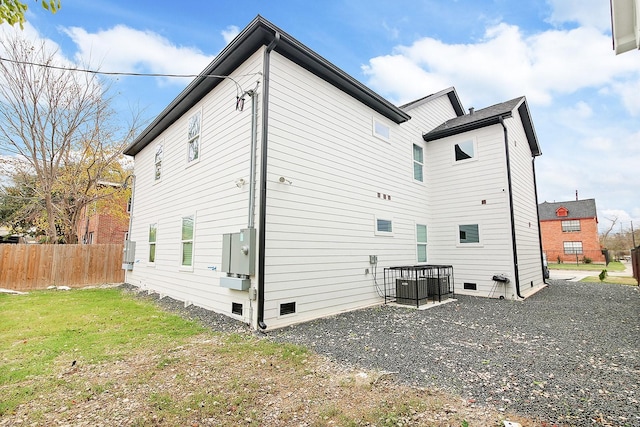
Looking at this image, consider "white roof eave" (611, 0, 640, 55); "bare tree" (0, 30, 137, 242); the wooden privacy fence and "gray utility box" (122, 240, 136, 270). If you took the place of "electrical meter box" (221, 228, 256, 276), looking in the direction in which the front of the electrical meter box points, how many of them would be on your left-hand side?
1

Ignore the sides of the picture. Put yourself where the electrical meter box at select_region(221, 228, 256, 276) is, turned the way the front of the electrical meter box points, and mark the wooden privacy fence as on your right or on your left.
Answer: on your right

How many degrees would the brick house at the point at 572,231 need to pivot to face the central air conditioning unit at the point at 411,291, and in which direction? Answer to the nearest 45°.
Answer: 0° — it already faces it

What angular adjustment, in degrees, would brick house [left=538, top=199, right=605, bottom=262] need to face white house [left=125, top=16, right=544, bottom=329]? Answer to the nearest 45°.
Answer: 0° — it already faces it

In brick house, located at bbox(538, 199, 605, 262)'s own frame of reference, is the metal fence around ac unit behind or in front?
in front

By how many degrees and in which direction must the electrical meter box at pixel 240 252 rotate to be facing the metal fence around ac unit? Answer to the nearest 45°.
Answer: approximately 135° to its left

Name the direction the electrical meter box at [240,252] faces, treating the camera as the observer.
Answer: facing the viewer and to the left of the viewer

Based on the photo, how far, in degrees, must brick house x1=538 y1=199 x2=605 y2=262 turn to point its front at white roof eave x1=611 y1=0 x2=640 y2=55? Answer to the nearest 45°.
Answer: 0° — it already faces it

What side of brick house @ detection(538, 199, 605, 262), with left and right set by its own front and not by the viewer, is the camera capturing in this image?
front

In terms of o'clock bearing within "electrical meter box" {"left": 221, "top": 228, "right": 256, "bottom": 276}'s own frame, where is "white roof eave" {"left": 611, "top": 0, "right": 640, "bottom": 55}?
The white roof eave is roughly at 9 o'clock from the electrical meter box.

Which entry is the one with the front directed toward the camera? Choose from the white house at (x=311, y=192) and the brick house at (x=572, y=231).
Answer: the brick house

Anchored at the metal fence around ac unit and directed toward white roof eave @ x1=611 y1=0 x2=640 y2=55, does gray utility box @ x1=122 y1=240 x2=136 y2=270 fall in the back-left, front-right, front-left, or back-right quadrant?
back-right

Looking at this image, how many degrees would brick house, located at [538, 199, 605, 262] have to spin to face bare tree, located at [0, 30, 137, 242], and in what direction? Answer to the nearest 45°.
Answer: approximately 45° to its right

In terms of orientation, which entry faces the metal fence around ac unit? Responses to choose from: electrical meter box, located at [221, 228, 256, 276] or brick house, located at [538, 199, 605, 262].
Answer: the brick house
